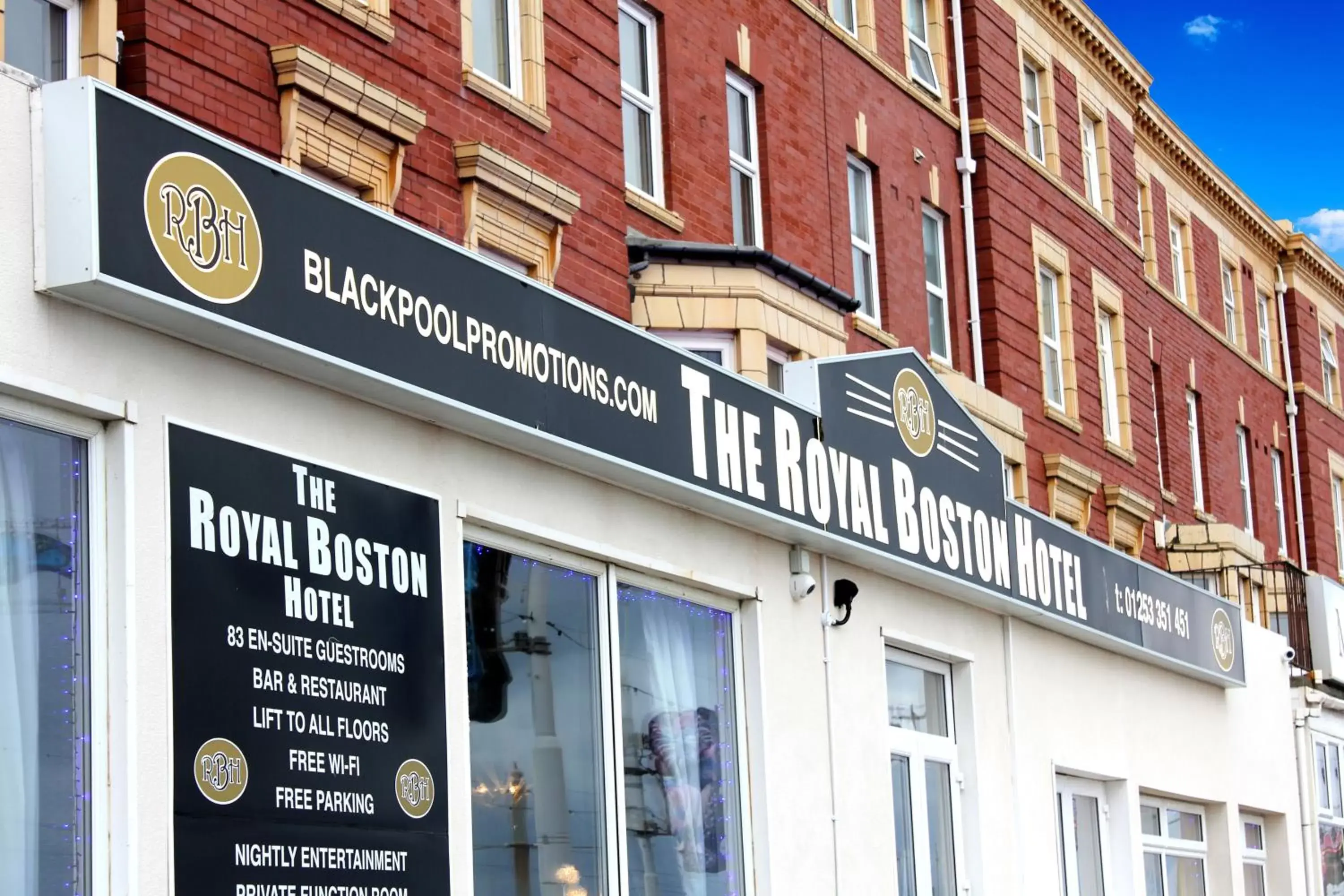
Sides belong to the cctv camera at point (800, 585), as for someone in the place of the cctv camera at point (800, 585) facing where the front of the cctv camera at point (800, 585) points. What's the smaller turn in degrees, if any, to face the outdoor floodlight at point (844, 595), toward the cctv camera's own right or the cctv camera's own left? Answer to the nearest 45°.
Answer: approximately 90° to the cctv camera's own left

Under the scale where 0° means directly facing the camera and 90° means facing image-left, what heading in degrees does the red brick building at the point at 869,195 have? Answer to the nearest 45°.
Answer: approximately 315°

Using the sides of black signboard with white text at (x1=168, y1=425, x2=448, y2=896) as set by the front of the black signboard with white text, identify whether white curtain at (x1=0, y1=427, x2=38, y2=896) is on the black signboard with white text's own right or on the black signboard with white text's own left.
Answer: on the black signboard with white text's own right

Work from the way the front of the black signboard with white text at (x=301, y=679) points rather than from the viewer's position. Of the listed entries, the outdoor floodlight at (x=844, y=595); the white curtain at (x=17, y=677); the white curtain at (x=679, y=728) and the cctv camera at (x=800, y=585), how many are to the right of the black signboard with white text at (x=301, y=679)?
1

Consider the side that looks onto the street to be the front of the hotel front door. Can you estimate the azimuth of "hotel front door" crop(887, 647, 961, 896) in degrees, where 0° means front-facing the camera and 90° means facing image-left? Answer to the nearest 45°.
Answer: approximately 315°

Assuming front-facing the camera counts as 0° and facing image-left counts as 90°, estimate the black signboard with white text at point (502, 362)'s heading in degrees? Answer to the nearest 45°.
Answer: approximately 315°

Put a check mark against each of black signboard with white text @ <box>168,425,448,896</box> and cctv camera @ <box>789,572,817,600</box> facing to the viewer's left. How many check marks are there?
0

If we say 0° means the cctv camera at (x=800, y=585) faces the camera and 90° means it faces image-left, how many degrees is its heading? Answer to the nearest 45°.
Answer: approximately 315°
